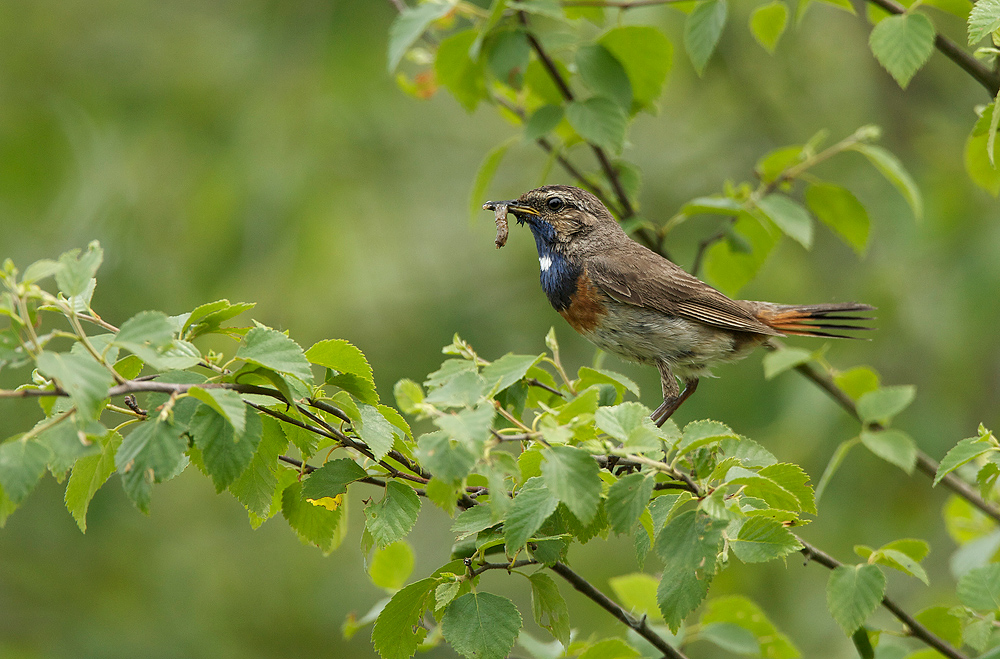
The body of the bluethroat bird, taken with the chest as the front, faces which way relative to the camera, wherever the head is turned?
to the viewer's left
